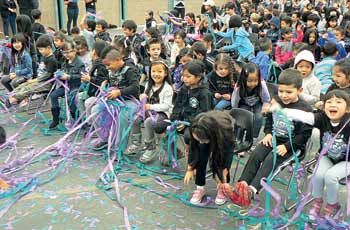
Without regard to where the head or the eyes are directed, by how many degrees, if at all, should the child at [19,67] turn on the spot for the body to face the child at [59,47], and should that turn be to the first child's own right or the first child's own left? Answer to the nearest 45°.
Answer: approximately 90° to the first child's own left

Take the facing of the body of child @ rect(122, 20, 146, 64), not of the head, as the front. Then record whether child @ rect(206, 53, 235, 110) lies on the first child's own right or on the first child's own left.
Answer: on the first child's own left

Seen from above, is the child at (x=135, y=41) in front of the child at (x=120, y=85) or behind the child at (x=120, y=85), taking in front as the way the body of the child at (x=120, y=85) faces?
behind

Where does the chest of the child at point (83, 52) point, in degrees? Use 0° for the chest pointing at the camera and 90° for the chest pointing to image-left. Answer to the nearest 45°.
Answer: approximately 45°

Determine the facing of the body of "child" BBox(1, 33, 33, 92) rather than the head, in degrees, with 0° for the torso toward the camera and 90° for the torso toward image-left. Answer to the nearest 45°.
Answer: approximately 45°

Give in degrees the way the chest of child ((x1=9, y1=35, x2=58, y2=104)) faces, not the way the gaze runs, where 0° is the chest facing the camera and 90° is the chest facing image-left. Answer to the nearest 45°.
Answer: approximately 45°

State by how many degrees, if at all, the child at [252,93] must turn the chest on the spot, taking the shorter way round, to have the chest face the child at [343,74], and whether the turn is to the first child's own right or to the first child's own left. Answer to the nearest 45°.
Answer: approximately 90° to the first child's own left

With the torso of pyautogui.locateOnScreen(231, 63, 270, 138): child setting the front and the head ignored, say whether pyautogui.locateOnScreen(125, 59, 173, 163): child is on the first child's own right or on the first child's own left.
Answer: on the first child's own right
